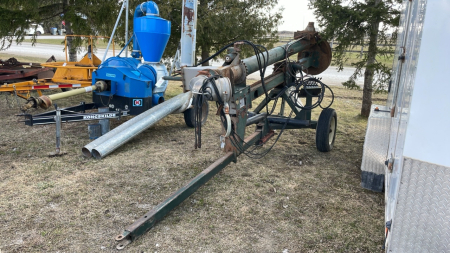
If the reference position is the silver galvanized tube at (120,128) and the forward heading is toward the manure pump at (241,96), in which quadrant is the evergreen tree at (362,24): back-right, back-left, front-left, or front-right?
front-left

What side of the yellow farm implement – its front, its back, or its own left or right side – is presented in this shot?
left

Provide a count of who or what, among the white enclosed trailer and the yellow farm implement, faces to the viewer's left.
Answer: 1

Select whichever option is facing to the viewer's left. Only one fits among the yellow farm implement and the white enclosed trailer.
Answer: the yellow farm implement

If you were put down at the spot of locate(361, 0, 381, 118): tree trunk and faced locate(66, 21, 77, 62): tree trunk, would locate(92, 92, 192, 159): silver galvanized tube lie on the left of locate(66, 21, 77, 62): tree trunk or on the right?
left

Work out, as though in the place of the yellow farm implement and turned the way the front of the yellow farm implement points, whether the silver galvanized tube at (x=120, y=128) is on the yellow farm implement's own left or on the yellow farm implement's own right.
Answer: on the yellow farm implement's own left

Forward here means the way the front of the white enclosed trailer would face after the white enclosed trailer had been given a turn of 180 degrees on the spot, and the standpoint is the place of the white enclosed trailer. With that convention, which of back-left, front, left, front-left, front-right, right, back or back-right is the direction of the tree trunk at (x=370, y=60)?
front

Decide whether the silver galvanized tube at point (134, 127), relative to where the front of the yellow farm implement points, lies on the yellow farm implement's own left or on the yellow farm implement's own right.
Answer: on the yellow farm implement's own left

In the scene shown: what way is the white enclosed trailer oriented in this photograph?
toward the camera

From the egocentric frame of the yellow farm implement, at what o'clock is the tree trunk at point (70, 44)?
The tree trunk is roughly at 3 o'clock from the yellow farm implement.
